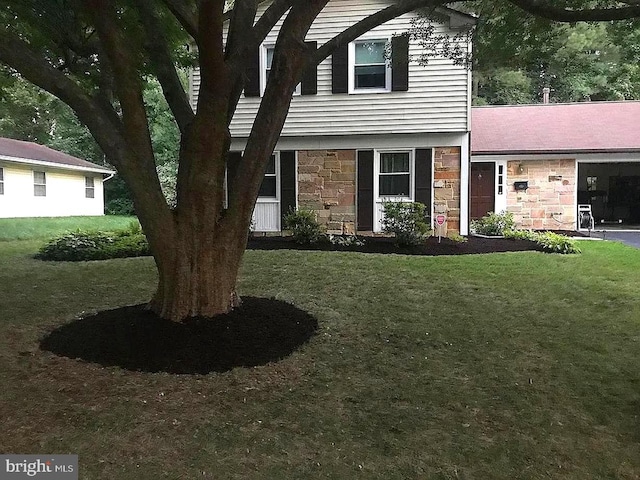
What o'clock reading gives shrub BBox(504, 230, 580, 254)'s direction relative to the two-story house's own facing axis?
The shrub is roughly at 10 o'clock from the two-story house.

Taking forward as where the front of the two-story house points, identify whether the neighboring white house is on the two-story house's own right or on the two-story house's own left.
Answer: on the two-story house's own right

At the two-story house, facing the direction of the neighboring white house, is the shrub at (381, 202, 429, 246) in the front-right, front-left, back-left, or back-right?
back-left

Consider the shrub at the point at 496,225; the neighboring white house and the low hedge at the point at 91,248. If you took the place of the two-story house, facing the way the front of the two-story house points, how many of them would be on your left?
1

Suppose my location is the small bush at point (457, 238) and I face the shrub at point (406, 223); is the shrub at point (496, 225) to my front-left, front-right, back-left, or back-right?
back-right

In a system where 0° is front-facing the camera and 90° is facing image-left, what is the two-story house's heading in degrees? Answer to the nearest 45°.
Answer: approximately 0°

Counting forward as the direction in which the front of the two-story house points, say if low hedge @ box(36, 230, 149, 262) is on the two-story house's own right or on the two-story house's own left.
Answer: on the two-story house's own right
